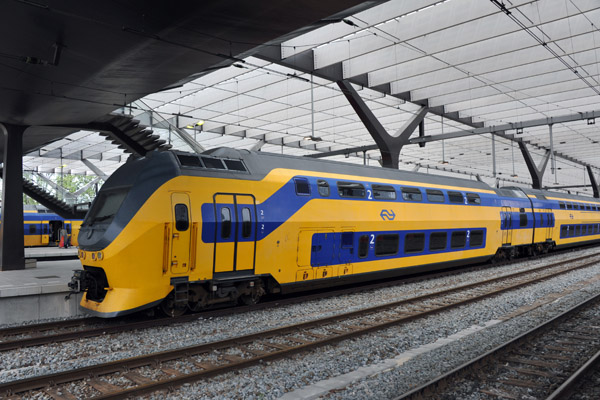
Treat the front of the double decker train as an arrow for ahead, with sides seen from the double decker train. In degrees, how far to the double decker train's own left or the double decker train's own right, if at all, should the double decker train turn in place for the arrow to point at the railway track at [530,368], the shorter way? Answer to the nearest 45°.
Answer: approximately 90° to the double decker train's own left

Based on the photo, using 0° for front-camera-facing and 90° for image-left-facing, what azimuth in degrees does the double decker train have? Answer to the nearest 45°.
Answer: approximately 45°

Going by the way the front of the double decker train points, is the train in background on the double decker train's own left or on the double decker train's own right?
on the double decker train's own right
